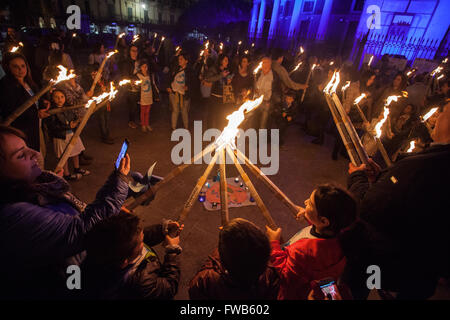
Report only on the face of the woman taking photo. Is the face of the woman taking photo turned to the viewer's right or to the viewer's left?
to the viewer's right

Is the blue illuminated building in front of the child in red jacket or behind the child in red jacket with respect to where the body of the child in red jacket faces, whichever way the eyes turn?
in front

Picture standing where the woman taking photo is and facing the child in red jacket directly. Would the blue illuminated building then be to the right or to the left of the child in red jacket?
left

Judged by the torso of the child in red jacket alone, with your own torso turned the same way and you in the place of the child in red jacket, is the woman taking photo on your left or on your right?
on your left

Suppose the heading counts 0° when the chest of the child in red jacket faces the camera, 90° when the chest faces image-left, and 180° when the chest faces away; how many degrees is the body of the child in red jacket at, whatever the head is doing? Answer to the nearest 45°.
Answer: approximately 135°
